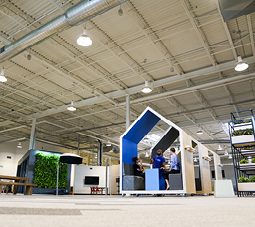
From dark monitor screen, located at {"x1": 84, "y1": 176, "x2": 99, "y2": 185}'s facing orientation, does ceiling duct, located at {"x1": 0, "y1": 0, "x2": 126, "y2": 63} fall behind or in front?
in front

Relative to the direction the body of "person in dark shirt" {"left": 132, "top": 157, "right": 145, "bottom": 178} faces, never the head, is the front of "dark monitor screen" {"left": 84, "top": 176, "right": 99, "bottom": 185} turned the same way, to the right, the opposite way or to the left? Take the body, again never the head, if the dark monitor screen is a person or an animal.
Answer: to the right

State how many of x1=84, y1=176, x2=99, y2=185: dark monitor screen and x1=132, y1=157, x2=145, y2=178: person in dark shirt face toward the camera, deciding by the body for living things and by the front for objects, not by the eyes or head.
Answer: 1

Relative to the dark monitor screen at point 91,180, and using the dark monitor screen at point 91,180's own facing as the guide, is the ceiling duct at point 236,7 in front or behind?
in front

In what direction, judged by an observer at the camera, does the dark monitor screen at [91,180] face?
facing the viewer

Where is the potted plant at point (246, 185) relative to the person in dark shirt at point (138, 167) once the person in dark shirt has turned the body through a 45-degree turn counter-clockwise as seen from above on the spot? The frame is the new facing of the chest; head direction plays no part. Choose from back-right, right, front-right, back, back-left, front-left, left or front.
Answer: right

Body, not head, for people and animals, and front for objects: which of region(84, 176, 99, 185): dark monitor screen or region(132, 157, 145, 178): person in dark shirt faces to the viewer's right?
the person in dark shirt

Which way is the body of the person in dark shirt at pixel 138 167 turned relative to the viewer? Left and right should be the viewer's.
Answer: facing to the right of the viewer

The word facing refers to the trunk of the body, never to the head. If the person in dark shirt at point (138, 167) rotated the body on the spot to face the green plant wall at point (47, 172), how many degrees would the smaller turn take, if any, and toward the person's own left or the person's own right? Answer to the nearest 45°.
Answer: approximately 135° to the person's own left
